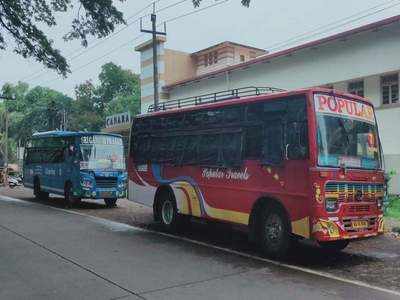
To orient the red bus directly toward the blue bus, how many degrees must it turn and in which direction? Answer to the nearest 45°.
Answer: approximately 180°

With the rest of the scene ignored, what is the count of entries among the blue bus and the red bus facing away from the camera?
0

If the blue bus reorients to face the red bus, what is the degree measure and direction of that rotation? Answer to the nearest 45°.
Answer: approximately 45° to its right

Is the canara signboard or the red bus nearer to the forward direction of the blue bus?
the red bus

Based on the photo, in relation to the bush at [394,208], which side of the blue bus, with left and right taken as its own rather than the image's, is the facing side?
front

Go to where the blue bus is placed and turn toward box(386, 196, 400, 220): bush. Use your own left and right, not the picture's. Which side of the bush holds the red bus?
right

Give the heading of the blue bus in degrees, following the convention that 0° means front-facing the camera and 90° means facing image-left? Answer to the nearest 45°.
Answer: approximately 315°

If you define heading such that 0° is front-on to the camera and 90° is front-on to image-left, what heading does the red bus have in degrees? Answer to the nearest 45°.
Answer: approximately 315°

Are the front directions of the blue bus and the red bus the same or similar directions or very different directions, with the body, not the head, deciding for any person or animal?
same or similar directions

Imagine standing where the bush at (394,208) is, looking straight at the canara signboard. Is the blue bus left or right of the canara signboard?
left

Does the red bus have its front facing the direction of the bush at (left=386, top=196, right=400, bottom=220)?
no
